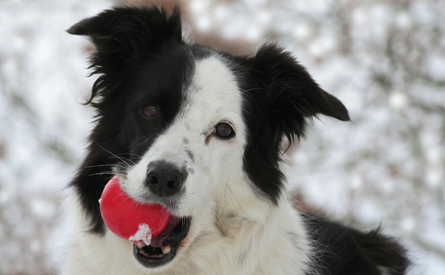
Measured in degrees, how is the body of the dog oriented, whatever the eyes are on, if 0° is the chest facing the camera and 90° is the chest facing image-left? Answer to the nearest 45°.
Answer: approximately 45°
